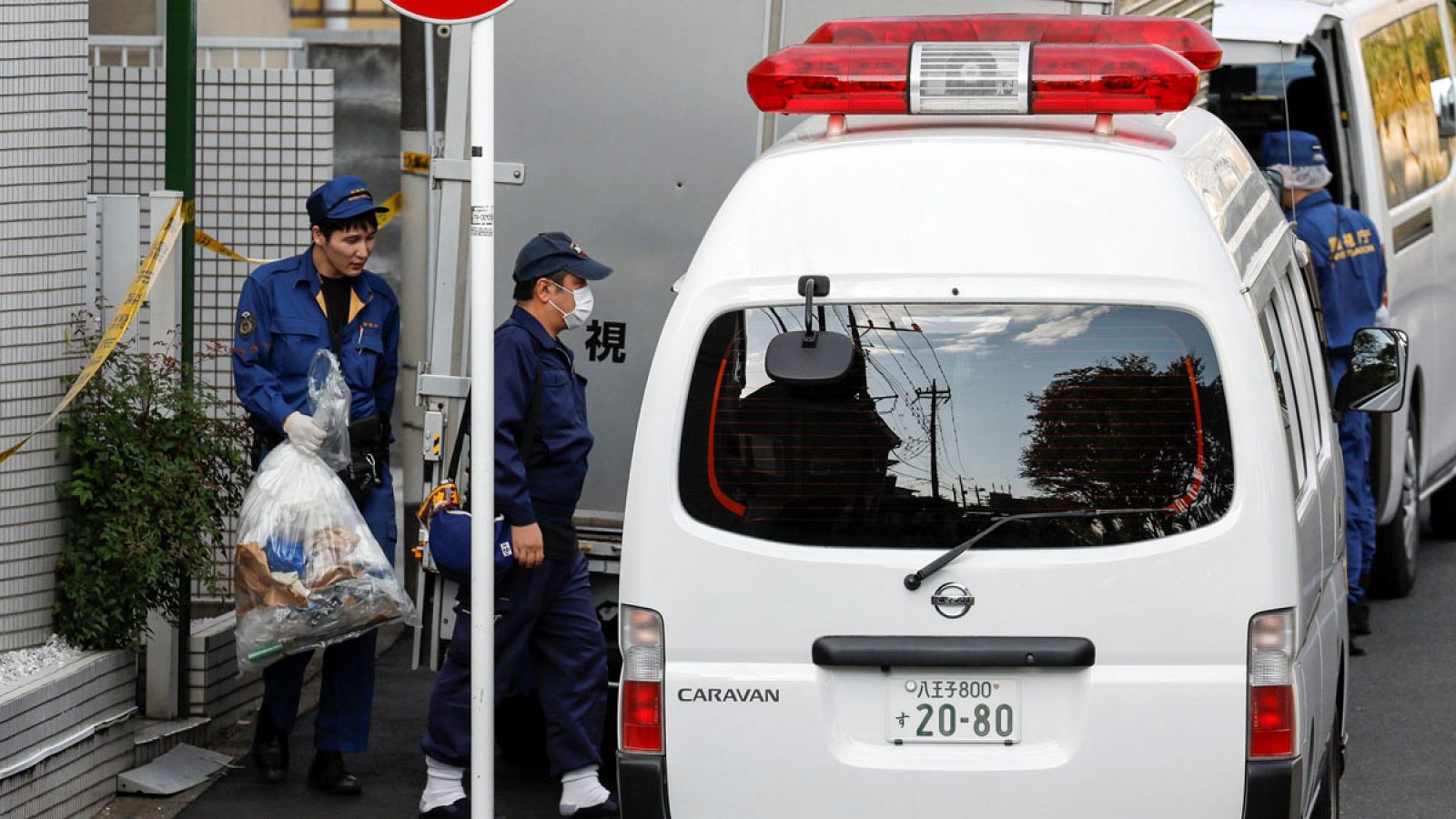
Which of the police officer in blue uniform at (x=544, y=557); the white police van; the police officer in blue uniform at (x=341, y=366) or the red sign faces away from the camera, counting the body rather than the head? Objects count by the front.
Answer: the white police van

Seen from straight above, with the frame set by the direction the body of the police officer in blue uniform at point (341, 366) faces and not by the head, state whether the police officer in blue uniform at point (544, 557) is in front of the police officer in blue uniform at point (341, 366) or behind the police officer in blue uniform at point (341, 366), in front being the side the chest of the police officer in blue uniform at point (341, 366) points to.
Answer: in front

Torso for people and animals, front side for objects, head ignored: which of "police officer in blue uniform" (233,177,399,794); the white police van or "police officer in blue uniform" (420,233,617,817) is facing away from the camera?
the white police van

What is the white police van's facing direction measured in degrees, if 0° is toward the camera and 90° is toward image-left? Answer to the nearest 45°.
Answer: approximately 180°

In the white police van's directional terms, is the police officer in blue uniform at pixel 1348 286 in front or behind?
in front

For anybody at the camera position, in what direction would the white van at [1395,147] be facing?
facing away from the viewer and to the right of the viewer

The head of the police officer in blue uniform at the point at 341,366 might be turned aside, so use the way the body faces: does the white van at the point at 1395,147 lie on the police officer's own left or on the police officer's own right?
on the police officer's own left

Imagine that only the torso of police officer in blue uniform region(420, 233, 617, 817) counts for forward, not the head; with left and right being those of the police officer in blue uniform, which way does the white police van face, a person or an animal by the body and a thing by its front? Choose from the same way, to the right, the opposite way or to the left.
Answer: to the left

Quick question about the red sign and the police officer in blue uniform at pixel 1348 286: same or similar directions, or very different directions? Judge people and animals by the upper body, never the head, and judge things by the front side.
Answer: very different directions

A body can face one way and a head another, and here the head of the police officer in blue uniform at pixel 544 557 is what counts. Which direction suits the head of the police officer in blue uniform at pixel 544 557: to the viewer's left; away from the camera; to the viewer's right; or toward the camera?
to the viewer's right
